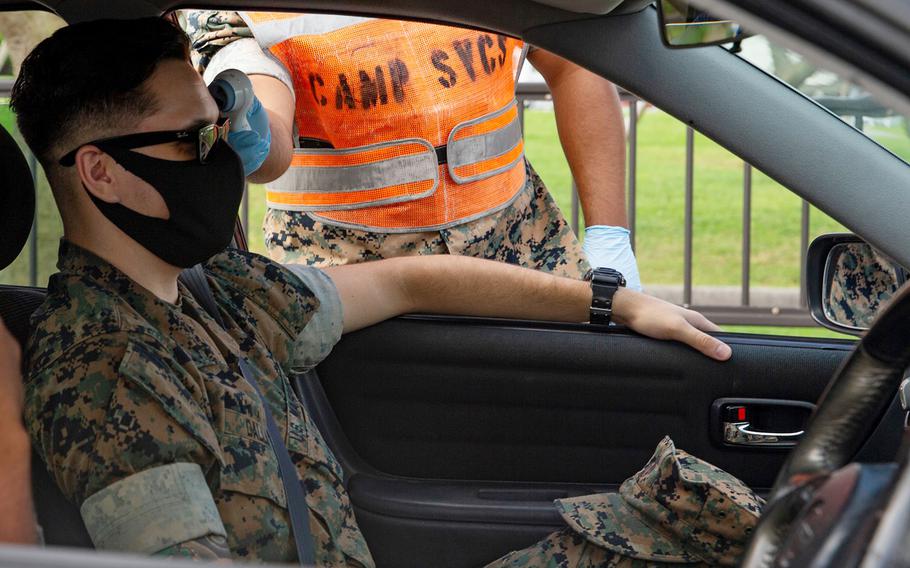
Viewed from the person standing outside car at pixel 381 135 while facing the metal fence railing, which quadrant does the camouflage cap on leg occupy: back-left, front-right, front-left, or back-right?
back-right

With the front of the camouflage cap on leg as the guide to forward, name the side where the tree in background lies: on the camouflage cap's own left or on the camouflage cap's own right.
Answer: on the camouflage cap's own right

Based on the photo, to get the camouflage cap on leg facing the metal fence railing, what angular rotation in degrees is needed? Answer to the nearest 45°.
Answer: approximately 135° to its right

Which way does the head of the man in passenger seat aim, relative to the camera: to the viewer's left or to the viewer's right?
to the viewer's right

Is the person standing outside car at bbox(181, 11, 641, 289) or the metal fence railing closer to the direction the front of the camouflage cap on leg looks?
the person standing outside car

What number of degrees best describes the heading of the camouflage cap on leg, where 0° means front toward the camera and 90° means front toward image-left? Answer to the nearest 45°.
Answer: approximately 45°

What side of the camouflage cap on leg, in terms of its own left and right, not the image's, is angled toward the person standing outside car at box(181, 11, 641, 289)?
right
